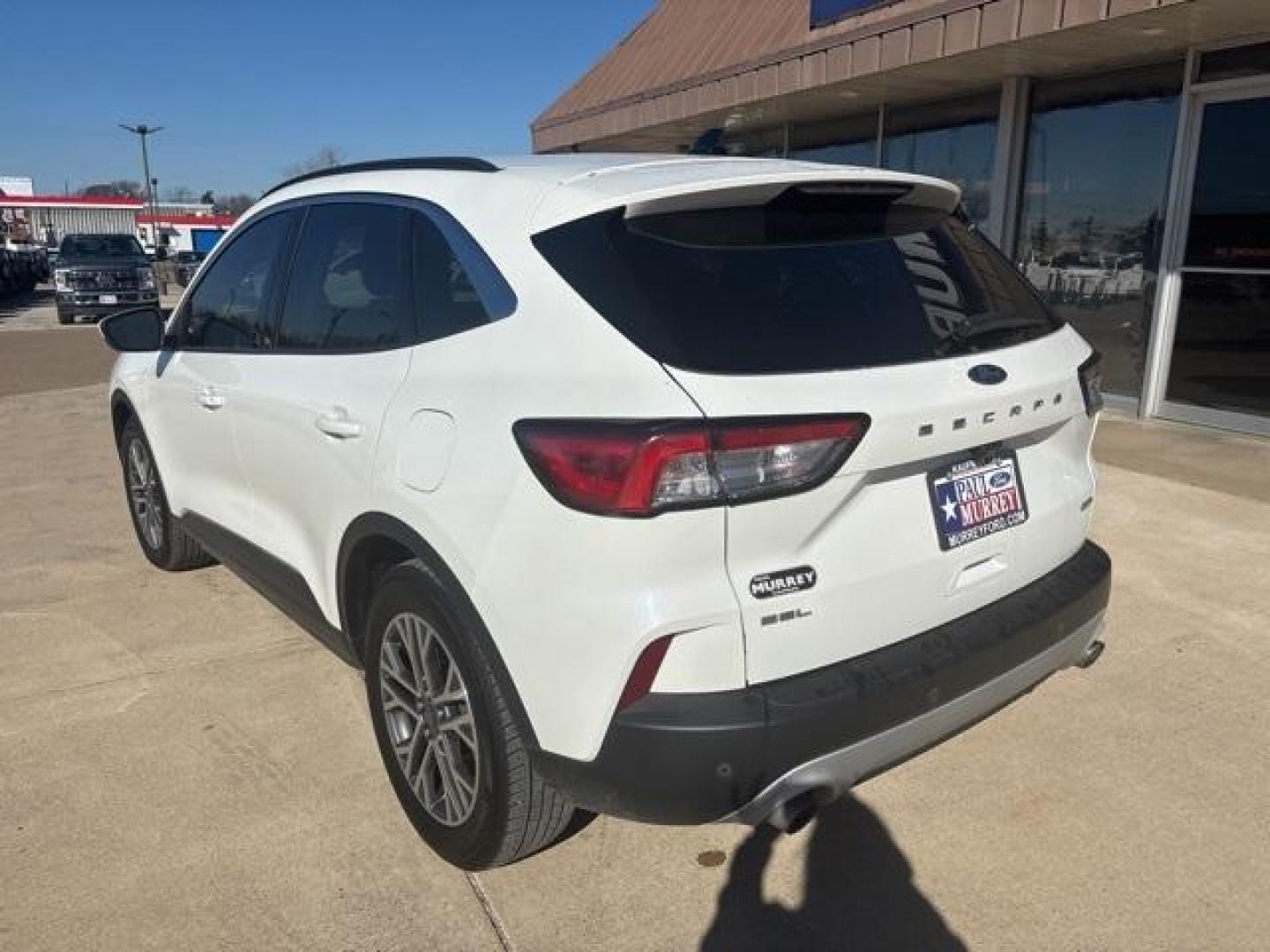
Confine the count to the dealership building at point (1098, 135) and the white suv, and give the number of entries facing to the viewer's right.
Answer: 0

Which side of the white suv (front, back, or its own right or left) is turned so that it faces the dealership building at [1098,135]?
right

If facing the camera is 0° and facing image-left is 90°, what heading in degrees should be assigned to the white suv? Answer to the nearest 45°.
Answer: approximately 135°

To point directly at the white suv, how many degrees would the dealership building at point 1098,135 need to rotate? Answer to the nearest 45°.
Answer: approximately 45° to its left

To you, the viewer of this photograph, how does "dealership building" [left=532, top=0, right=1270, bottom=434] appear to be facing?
facing the viewer and to the left of the viewer

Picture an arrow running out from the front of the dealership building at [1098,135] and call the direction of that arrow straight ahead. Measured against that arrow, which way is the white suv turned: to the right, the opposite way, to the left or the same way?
to the right
